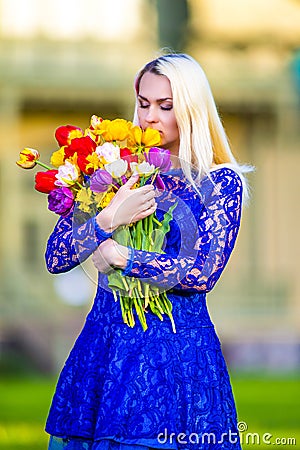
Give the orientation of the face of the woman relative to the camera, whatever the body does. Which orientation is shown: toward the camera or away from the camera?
toward the camera
